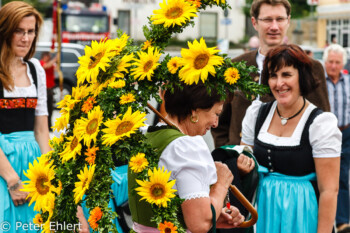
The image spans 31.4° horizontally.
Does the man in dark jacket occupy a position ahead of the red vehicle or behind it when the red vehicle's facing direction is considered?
ahead

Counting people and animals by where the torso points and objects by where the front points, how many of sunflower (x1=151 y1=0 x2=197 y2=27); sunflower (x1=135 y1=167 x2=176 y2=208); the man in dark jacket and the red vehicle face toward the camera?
4

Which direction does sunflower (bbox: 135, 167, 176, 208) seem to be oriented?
toward the camera

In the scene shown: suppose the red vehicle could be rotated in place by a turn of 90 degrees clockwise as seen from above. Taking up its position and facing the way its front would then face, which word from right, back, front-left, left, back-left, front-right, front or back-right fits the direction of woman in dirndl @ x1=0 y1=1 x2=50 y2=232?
left

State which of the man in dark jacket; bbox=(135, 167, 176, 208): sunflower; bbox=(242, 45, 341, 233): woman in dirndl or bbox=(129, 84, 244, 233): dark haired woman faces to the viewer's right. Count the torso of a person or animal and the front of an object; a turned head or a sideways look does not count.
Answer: the dark haired woman

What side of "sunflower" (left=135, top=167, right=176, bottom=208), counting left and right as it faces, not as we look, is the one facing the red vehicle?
back

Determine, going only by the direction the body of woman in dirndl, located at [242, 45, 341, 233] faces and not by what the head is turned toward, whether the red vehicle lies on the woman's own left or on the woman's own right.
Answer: on the woman's own right

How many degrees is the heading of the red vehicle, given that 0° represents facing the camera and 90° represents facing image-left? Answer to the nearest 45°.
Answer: approximately 0°

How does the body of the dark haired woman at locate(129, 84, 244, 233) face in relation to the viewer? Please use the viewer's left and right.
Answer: facing to the right of the viewer
